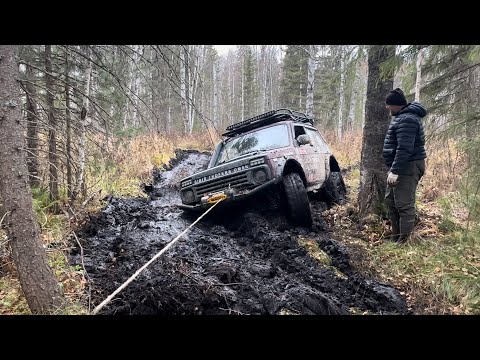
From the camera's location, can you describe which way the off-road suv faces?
facing the viewer and to the left of the viewer

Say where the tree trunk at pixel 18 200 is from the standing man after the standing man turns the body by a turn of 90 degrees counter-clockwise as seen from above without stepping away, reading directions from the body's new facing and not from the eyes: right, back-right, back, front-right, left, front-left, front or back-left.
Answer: front-right

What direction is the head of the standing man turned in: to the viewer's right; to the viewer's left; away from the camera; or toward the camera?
to the viewer's left

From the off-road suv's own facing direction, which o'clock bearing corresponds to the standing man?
The standing man is roughly at 9 o'clock from the off-road suv.

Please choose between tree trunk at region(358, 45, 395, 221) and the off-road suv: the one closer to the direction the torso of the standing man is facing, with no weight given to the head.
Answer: the off-road suv

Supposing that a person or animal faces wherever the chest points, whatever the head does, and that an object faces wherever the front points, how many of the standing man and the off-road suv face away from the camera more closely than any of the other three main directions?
0

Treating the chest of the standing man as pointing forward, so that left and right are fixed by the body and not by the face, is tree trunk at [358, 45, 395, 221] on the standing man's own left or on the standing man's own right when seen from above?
on the standing man's own right
